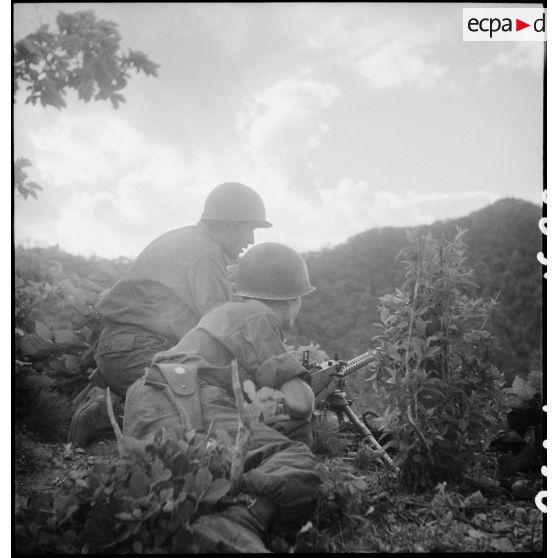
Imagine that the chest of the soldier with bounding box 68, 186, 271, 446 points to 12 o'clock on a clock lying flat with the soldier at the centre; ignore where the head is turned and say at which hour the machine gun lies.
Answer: The machine gun is roughly at 1 o'clock from the soldier.

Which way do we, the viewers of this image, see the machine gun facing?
facing away from the viewer and to the right of the viewer

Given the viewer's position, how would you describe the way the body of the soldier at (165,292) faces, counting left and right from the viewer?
facing to the right of the viewer

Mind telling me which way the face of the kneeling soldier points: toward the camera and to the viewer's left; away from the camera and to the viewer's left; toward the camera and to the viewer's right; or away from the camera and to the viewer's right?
away from the camera and to the viewer's right

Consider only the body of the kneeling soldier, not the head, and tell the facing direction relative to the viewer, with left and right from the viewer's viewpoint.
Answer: facing away from the viewer and to the right of the viewer

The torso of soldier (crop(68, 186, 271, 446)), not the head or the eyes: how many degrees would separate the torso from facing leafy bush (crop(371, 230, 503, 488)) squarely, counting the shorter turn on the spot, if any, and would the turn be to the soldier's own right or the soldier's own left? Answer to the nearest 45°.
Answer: approximately 45° to the soldier's own right
